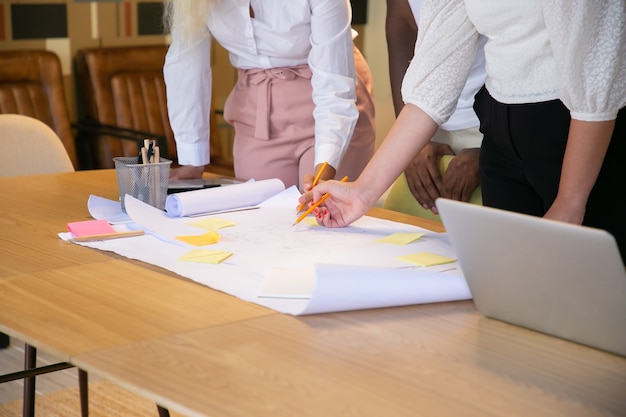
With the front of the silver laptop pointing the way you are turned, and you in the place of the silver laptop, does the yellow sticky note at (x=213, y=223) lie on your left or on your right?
on your left

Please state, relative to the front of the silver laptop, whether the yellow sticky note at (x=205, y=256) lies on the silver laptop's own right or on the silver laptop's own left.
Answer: on the silver laptop's own left

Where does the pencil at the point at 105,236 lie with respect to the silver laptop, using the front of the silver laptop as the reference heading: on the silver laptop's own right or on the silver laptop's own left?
on the silver laptop's own left

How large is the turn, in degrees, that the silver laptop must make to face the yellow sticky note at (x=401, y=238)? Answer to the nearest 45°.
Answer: approximately 90° to its left

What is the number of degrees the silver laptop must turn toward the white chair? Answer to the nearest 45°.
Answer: approximately 90° to its left

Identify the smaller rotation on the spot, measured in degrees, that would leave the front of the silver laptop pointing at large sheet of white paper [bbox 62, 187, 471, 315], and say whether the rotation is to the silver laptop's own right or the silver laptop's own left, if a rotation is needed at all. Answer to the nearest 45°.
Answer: approximately 90° to the silver laptop's own left

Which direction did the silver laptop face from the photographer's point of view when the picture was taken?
facing away from the viewer and to the right of the viewer

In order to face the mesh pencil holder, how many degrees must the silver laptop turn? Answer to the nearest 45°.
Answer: approximately 90° to its left

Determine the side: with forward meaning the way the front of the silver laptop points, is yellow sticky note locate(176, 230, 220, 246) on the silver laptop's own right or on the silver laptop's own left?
on the silver laptop's own left
